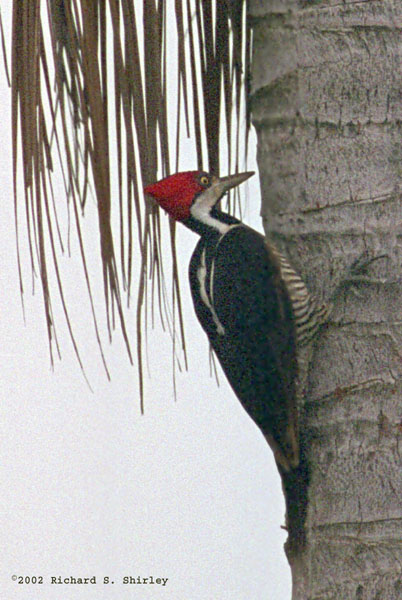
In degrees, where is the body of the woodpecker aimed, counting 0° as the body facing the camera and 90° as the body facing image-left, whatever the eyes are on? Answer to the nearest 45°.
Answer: approximately 270°
